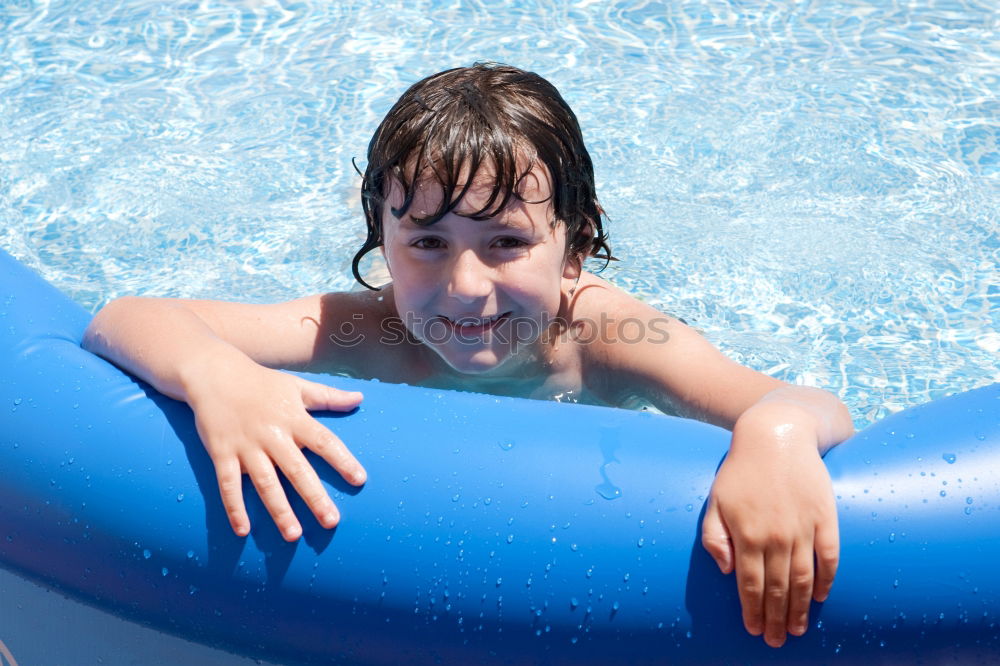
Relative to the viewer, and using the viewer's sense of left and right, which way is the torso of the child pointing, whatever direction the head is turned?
facing the viewer
